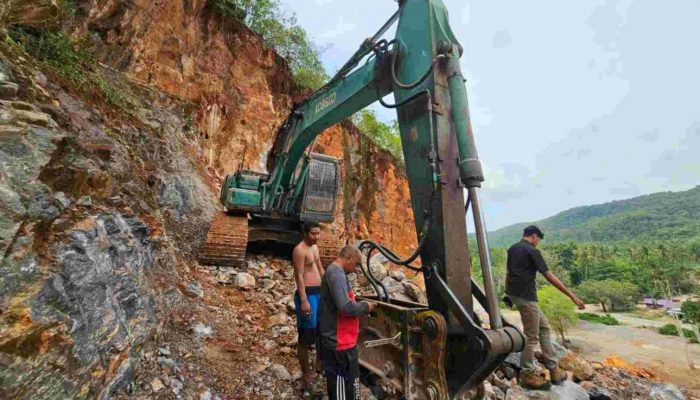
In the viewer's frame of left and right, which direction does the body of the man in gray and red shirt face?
facing to the right of the viewer

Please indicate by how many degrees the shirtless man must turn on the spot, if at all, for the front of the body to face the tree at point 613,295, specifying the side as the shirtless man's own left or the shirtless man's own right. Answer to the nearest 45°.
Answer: approximately 90° to the shirtless man's own left

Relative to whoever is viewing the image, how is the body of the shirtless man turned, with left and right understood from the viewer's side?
facing the viewer and to the right of the viewer

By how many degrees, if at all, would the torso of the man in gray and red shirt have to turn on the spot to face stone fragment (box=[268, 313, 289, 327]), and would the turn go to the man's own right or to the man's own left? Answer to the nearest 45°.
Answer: approximately 135° to the man's own left

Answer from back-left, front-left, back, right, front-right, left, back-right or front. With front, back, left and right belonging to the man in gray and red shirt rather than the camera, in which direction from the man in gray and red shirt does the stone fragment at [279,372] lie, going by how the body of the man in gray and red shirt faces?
back-left

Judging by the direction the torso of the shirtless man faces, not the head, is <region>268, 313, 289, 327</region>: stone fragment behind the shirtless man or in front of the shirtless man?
behind

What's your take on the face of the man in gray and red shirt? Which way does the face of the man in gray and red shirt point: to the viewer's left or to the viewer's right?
to the viewer's right

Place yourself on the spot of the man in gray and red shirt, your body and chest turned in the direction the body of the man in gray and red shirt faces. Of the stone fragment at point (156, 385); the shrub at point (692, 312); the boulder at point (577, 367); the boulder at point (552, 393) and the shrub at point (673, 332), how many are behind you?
1

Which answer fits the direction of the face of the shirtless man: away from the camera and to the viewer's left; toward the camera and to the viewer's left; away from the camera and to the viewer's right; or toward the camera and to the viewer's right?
toward the camera and to the viewer's right

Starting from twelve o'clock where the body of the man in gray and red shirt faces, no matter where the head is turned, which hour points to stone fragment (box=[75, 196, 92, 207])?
The stone fragment is roughly at 6 o'clock from the man in gray and red shirt.

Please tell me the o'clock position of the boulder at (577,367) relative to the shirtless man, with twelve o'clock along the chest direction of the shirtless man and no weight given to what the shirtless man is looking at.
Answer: The boulder is roughly at 10 o'clock from the shirtless man.

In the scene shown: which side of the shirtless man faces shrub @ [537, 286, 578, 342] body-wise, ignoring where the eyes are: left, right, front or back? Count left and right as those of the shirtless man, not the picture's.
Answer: left
